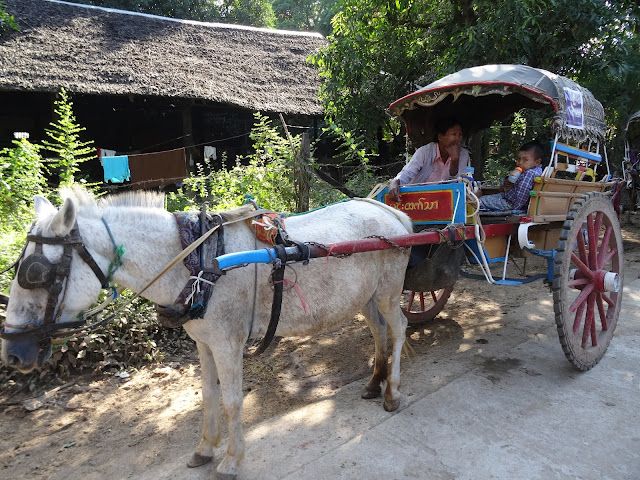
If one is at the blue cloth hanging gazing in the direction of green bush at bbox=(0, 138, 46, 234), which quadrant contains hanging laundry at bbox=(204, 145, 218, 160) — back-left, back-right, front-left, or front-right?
back-left

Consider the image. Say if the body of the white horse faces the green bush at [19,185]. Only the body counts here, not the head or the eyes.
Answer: no

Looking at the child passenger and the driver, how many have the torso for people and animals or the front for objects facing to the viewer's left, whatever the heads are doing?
1

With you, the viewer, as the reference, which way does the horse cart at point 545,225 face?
facing the viewer and to the left of the viewer

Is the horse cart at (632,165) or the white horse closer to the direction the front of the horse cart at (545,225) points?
the white horse

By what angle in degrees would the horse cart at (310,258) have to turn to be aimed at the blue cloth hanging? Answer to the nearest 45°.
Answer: approximately 90° to its right

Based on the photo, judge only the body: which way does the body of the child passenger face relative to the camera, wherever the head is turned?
to the viewer's left
